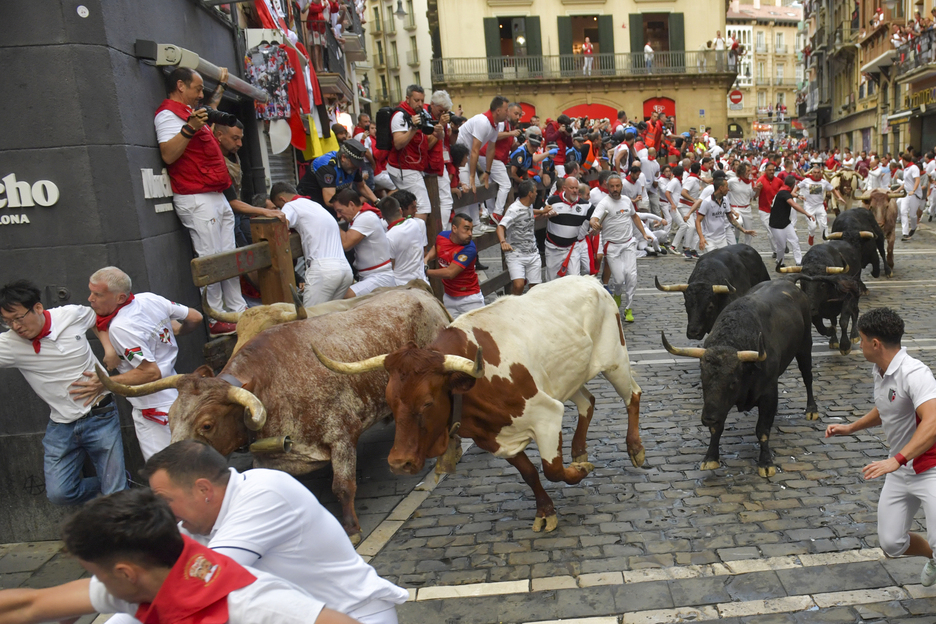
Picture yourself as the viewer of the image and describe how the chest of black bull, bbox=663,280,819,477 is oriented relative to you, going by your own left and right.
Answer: facing the viewer and to the left of the viewer

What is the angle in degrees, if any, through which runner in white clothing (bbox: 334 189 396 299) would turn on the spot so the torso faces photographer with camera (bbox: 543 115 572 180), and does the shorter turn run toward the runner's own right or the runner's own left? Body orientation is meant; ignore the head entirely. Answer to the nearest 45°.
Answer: approximately 135° to the runner's own right

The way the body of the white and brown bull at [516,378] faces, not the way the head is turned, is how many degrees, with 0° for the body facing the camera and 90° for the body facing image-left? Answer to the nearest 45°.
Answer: approximately 45°

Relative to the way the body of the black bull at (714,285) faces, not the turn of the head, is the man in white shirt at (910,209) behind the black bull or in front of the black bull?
behind

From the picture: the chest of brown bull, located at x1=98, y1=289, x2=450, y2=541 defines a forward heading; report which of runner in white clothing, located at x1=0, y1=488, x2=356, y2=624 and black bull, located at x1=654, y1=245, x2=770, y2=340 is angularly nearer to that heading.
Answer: the runner in white clothing

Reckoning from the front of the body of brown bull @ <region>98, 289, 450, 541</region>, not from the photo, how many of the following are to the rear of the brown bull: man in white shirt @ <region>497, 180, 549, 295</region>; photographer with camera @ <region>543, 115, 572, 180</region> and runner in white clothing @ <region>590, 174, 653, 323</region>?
3

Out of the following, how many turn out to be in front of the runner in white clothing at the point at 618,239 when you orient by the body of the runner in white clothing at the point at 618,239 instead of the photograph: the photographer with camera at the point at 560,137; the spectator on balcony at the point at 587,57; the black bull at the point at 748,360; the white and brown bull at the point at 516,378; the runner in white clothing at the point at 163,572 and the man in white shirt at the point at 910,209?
3

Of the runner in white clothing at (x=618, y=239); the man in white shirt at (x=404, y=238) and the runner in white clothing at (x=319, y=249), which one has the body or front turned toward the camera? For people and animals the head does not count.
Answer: the runner in white clothing at (x=618, y=239)

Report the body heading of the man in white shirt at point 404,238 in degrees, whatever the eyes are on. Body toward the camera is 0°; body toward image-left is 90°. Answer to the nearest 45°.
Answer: approximately 135°

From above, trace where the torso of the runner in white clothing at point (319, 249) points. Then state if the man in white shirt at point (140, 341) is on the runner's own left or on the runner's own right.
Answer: on the runner's own left

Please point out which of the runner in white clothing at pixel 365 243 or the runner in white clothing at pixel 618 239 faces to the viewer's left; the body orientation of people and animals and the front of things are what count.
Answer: the runner in white clothing at pixel 365 243

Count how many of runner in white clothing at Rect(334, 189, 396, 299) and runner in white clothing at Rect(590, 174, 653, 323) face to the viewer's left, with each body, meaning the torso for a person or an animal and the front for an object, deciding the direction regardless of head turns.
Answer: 1

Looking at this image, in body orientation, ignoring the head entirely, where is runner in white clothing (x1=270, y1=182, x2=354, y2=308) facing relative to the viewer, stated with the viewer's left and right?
facing away from the viewer and to the left of the viewer

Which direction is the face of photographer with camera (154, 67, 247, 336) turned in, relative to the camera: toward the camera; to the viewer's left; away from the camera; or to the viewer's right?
to the viewer's right
